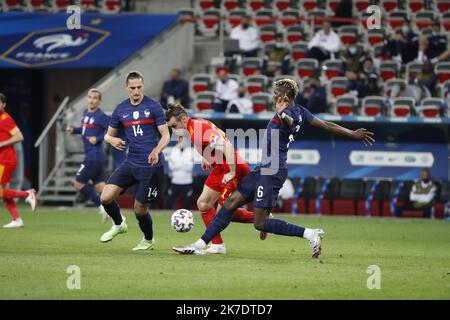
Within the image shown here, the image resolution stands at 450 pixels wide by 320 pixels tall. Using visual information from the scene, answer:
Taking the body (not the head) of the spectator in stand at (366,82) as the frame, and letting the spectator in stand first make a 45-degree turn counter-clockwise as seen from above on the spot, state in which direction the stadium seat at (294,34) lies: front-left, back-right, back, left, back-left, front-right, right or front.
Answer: back

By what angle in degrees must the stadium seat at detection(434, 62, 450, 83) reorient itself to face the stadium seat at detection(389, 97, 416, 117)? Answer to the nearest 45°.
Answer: approximately 45° to its right

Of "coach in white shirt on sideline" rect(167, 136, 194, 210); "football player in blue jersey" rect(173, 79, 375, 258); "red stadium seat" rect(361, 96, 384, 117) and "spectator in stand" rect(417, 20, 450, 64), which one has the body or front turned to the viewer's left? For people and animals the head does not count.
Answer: the football player in blue jersey

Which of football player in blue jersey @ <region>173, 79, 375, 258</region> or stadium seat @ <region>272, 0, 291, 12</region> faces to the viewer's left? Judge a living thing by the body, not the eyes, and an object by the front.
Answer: the football player in blue jersey

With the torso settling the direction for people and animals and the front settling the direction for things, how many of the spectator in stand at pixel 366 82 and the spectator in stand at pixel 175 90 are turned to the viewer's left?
0
